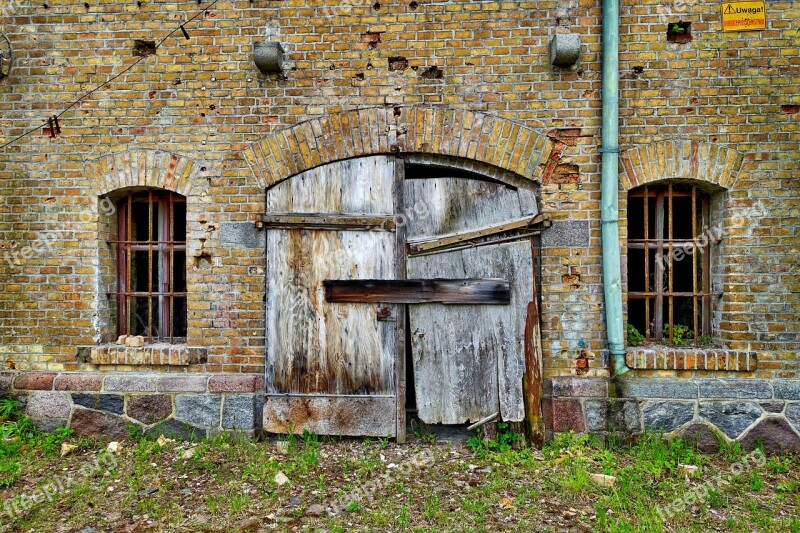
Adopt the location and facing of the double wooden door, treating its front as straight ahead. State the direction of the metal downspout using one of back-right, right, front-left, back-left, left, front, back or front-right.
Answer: left

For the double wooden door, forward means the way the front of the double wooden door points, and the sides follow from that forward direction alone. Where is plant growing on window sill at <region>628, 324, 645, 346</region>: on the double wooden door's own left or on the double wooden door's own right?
on the double wooden door's own left

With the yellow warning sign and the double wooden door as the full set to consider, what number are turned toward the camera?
2

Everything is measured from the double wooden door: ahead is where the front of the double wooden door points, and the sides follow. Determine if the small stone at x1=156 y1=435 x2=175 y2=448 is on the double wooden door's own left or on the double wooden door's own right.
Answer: on the double wooden door's own right

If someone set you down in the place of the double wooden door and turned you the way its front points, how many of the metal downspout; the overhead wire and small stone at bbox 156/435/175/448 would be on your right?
2

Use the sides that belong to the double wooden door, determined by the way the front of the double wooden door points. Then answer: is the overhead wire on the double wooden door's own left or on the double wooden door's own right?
on the double wooden door's own right

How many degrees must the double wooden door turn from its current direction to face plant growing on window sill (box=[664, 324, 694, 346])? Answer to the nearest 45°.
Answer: approximately 90° to its left

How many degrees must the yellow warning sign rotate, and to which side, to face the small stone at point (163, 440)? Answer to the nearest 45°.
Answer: approximately 45° to its right

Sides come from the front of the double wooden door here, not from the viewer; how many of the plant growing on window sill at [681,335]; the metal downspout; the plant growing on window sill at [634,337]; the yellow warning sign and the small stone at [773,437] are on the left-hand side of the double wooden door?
5

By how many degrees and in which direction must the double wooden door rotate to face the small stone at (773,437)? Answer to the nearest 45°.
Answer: approximately 90° to its left

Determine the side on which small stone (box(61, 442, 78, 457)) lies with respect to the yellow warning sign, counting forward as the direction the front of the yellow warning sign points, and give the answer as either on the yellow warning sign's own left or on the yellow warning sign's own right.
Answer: on the yellow warning sign's own right

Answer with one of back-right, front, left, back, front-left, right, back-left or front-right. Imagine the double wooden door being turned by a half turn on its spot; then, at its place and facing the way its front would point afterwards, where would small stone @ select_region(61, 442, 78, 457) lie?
left
